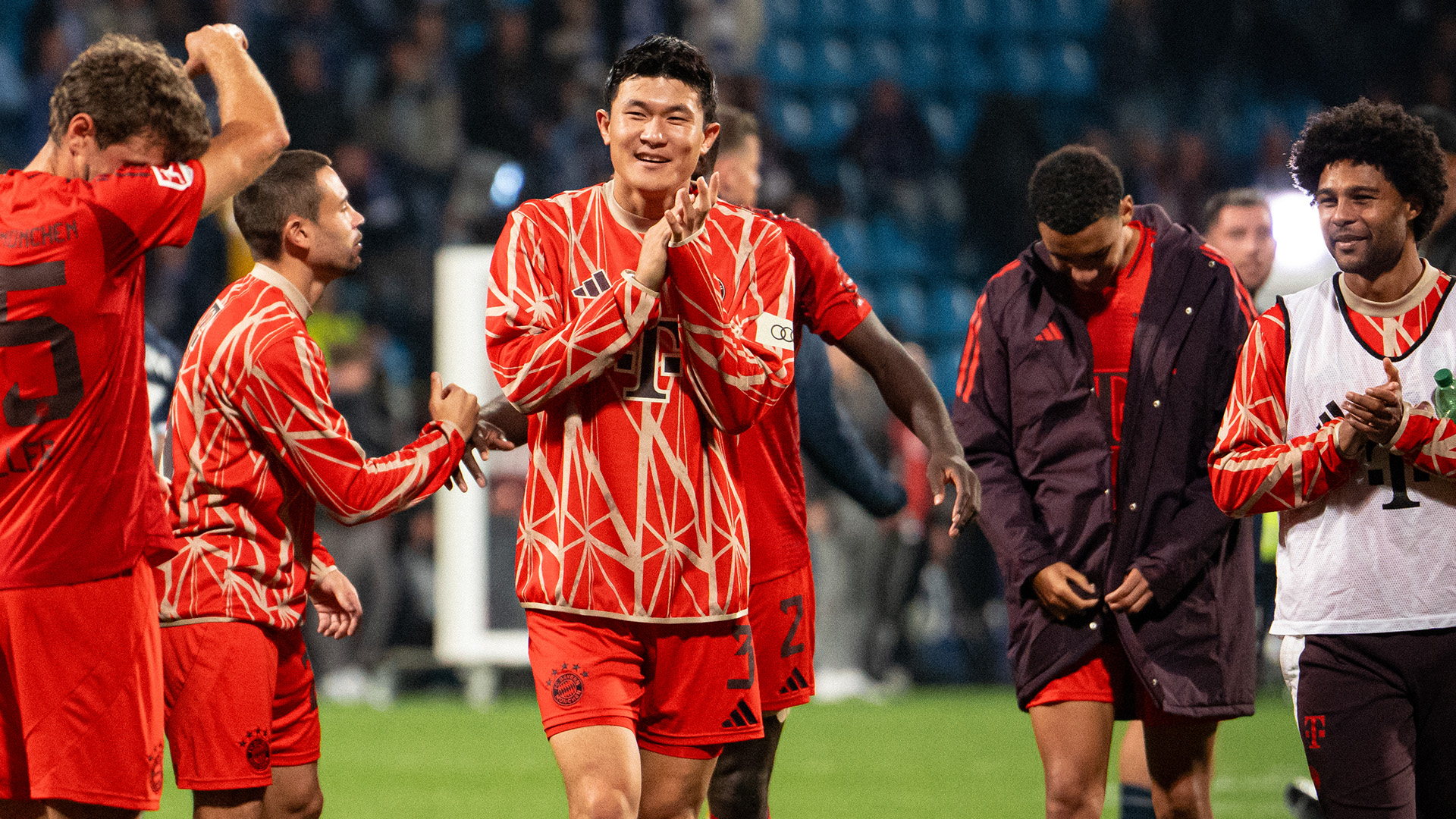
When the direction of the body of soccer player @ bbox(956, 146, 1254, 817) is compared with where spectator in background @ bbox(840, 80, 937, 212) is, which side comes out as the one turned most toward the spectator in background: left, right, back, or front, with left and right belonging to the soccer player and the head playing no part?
back

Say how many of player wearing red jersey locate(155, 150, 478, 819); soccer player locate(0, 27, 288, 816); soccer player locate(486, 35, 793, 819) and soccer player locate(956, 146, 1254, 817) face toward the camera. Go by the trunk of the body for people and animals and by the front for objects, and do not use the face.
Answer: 2

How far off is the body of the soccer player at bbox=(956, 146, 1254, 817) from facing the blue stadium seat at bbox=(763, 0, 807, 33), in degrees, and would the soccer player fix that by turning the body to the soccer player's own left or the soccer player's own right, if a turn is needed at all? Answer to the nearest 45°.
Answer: approximately 180°

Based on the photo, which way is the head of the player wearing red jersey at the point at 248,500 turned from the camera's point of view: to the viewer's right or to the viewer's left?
to the viewer's right

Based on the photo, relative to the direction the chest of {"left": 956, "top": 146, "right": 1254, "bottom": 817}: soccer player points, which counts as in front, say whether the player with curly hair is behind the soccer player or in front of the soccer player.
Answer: in front

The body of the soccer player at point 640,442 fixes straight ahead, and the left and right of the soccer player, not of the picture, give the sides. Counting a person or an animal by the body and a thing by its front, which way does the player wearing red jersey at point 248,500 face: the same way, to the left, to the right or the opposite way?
to the left

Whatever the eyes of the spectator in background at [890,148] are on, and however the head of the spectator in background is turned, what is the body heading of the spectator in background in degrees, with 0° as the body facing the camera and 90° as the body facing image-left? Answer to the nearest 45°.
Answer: approximately 0°

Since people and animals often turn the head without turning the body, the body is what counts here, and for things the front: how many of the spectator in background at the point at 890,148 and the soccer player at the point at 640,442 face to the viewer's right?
0

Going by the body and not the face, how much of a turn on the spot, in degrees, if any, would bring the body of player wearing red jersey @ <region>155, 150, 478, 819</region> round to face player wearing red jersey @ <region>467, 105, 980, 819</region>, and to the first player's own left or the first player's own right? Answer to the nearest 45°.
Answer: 0° — they already face them

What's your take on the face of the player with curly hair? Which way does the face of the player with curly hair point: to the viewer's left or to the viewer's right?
to the viewer's left

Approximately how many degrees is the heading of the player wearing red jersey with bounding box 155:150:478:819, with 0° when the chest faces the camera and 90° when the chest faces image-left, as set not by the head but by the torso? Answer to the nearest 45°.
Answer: approximately 270°

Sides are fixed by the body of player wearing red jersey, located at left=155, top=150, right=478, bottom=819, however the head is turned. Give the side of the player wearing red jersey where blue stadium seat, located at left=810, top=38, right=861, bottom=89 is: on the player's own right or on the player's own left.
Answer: on the player's own left

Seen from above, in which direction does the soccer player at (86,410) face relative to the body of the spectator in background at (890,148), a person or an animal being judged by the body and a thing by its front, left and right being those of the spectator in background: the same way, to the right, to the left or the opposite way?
the opposite way

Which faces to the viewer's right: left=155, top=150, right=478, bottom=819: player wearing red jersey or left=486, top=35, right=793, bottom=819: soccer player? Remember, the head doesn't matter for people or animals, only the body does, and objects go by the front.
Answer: the player wearing red jersey
